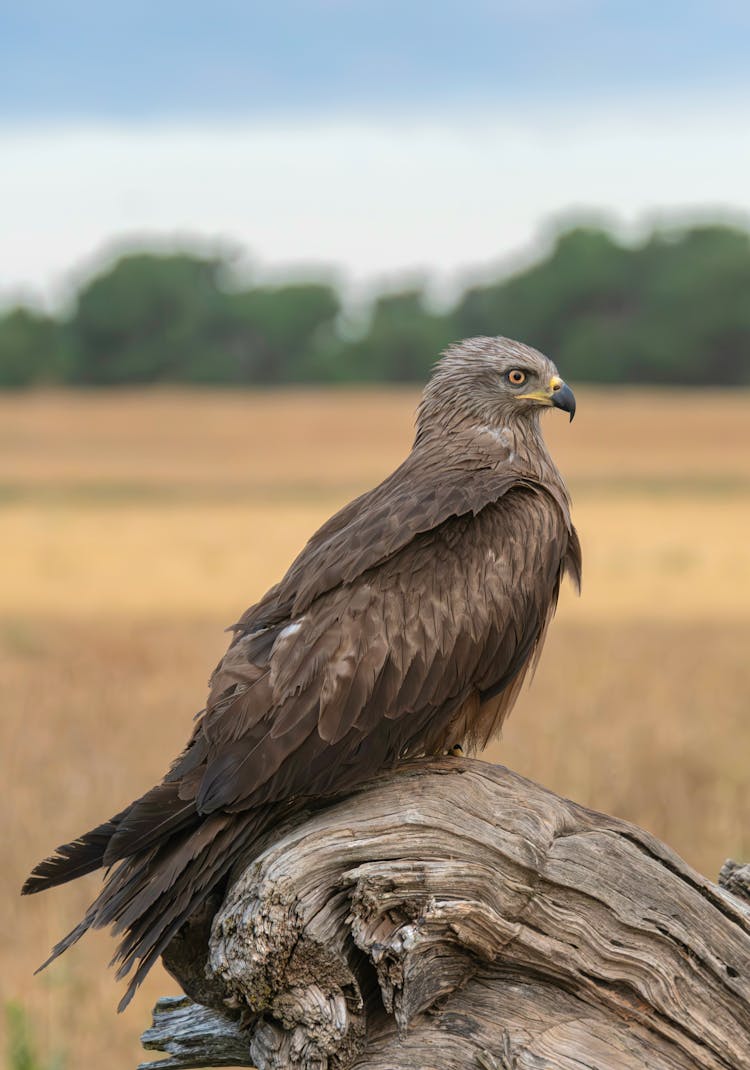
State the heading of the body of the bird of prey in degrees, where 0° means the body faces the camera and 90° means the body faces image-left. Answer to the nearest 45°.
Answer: approximately 270°
